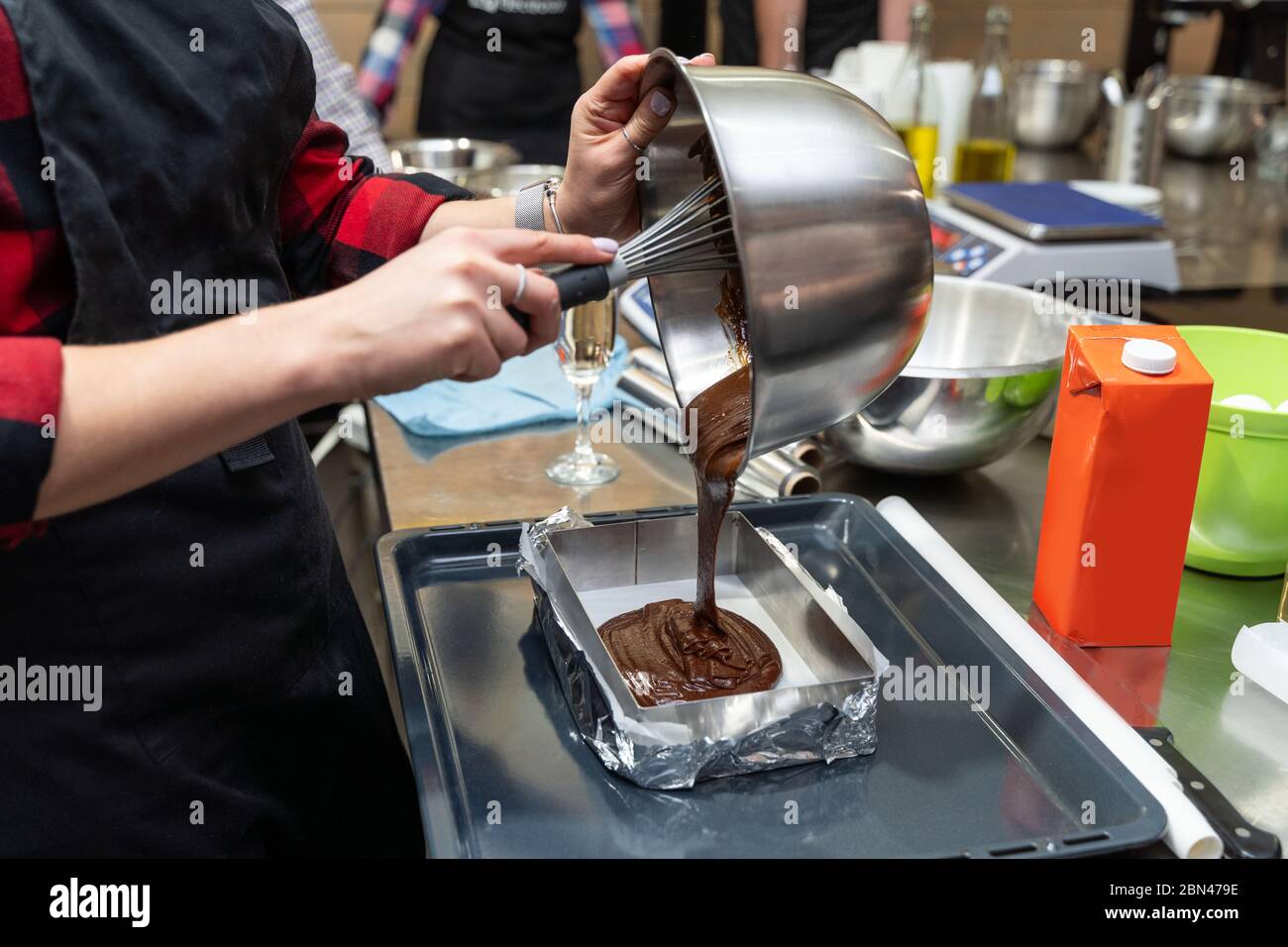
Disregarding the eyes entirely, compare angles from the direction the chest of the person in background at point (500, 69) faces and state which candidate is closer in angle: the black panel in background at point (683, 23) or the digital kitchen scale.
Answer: the digital kitchen scale

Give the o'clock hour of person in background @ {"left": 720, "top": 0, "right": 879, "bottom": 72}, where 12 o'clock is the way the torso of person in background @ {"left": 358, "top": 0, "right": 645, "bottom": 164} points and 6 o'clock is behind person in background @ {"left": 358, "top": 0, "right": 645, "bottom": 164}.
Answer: person in background @ {"left": 720, "top": 0, "right": 879, "bottom": 72} is roughly at 9 o'clock from person in background @ {"left": 358, "top": 0, "right": 645, "bottom": 164}.

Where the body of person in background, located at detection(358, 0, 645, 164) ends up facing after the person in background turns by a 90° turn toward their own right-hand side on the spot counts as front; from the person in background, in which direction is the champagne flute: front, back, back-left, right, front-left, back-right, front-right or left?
left

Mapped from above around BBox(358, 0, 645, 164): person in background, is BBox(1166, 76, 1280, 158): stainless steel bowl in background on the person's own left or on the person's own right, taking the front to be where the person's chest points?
on the person's own left

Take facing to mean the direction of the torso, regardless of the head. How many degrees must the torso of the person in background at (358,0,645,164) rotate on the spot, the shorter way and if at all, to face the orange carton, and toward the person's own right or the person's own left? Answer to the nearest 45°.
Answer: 0° — they already face it

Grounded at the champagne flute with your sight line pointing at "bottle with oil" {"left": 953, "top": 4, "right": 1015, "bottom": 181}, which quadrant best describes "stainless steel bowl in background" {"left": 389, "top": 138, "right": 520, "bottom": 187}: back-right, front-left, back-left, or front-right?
front-left

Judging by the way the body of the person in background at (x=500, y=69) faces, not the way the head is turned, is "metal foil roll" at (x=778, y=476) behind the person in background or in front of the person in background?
in front

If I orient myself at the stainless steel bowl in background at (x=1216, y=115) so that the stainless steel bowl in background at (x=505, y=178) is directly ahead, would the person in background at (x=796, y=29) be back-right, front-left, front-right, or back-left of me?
front-right

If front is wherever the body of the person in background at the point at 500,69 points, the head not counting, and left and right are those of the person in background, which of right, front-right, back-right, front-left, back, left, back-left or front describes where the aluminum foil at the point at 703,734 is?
front

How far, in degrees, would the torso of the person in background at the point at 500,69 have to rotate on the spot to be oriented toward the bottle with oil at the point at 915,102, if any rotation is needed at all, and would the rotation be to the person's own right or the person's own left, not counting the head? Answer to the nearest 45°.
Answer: approximately 45° to the person's own left

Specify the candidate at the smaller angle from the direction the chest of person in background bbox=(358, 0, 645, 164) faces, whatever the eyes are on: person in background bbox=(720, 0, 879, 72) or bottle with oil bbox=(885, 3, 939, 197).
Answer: the bottle with oil

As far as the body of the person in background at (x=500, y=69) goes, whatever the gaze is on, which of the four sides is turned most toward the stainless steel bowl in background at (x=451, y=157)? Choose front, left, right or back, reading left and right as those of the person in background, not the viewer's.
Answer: front

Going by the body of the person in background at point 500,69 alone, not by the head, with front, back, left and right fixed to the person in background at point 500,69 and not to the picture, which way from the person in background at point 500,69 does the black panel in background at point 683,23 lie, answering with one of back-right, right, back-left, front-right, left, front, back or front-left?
back-left

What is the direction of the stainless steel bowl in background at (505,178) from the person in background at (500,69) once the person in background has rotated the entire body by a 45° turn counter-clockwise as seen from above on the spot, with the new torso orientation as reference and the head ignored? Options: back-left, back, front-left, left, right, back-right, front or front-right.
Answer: front-right

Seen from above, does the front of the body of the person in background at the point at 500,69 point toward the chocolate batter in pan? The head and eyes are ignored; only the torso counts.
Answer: yes

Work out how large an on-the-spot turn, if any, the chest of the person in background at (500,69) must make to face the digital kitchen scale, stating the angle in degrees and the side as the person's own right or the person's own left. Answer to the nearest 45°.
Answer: approximately 45° to the person's own left

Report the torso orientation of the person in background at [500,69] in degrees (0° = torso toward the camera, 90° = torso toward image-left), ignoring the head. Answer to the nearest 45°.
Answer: approximately 0°

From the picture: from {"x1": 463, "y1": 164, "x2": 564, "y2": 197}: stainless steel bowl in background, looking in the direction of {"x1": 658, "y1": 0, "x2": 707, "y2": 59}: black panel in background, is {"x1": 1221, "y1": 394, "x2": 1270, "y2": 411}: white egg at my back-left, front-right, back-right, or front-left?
back-right
